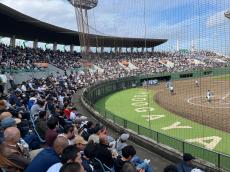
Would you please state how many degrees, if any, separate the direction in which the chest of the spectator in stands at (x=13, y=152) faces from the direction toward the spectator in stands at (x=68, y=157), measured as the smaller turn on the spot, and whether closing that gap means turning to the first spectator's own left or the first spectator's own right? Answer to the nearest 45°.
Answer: approximately 45° to the first spectator's own right

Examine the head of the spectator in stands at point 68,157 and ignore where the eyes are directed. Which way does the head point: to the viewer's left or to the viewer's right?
to the viewer's right

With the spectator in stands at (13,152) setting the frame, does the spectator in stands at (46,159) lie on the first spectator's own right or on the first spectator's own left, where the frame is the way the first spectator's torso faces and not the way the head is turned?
on the first spectator's own right

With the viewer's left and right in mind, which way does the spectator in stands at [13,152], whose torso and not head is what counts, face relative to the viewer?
facing to the right of the viewer
